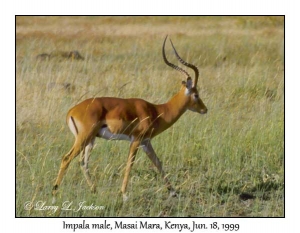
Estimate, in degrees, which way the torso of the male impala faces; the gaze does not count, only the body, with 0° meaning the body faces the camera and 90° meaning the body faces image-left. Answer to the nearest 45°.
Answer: approximately 270°
